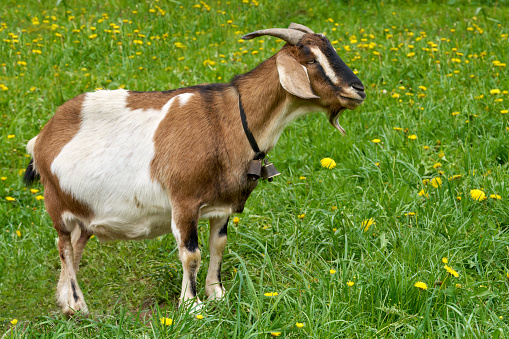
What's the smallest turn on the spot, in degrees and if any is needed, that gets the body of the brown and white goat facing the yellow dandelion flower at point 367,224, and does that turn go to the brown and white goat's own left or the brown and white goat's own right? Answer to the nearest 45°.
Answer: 0° — it already faces it

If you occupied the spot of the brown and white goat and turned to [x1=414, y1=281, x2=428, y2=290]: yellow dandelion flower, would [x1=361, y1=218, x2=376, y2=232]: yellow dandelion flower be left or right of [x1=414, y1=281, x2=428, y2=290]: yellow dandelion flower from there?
left

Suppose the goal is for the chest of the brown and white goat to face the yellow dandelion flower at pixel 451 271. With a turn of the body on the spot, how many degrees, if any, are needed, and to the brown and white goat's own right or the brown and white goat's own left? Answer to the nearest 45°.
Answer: approximately 45° to the brown and white goat's own right

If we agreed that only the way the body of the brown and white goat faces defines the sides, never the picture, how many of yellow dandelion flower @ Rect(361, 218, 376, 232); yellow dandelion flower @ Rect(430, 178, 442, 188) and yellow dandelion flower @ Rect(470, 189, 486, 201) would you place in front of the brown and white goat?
3

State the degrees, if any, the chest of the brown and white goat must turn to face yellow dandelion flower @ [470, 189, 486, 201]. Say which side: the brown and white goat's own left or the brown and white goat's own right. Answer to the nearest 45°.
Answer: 0° — it already faces it

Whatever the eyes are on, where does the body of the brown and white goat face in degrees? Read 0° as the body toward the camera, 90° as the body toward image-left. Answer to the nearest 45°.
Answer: approximately 270°
